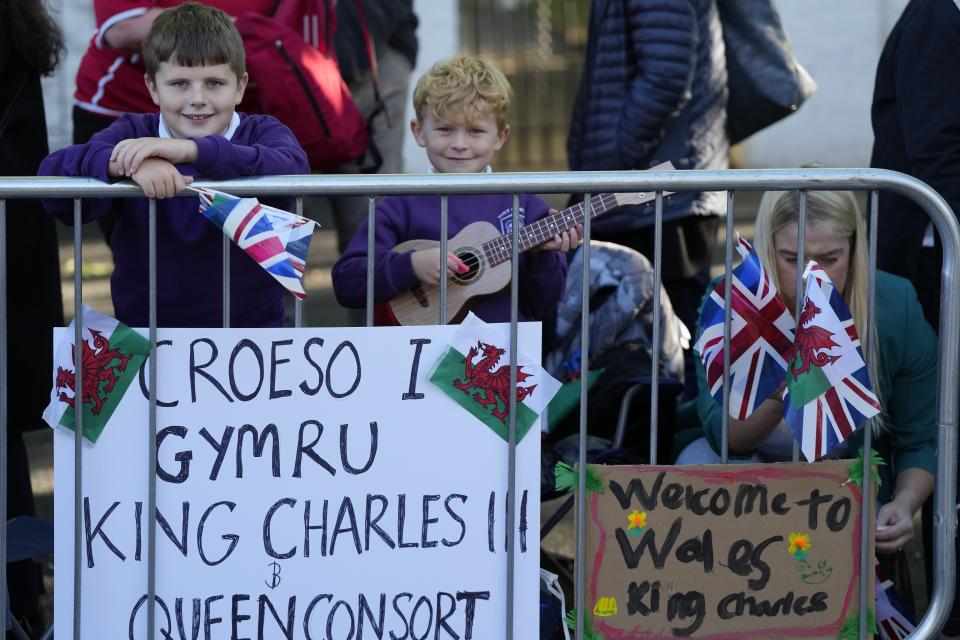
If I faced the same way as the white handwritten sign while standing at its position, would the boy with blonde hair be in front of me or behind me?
behind

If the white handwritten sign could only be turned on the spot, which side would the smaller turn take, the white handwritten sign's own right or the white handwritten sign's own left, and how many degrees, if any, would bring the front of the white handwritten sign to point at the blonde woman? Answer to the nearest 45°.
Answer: approximately 90° to the white handwritten sign's own left

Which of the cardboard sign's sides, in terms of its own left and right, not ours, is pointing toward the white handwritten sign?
right

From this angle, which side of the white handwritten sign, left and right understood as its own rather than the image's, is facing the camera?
front

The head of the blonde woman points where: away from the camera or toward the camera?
toward the camera

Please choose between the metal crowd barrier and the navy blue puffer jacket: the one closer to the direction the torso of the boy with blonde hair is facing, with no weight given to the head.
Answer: the metal crowd barrier

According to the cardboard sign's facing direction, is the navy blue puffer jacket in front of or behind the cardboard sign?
behind

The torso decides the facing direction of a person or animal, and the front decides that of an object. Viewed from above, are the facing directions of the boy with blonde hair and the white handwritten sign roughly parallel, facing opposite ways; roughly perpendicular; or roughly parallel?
roughly parallel

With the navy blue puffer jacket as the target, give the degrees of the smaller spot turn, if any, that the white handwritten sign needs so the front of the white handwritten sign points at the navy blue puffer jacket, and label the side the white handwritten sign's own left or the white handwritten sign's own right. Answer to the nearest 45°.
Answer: approximately 135° to the white handwritten sign's own left

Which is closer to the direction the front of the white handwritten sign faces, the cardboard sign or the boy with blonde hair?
the cardboard sign

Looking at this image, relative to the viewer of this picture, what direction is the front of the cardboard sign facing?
facing the viewer

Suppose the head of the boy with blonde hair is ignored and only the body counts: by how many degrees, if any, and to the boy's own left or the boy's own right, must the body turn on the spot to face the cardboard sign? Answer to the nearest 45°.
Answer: approximately 45° to the boy's own left
